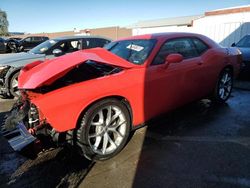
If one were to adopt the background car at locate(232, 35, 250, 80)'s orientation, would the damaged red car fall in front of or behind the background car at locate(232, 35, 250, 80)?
in front

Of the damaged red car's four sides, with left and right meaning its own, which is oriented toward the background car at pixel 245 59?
back

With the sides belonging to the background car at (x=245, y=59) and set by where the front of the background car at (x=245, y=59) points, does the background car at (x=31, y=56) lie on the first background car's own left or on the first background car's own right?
on the first background car's own right

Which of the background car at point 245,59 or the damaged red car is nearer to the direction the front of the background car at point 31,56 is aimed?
the damaged red car

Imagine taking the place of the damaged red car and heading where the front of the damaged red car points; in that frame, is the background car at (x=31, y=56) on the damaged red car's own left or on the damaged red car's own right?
on the damaged red car's own right

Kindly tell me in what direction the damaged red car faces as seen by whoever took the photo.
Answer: facing the viewer and to the left of the viewer

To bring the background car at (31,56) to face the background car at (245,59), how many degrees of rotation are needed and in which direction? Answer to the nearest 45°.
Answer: approximately 135° to its left

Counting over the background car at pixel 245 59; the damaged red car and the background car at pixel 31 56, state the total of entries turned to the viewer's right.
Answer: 0
